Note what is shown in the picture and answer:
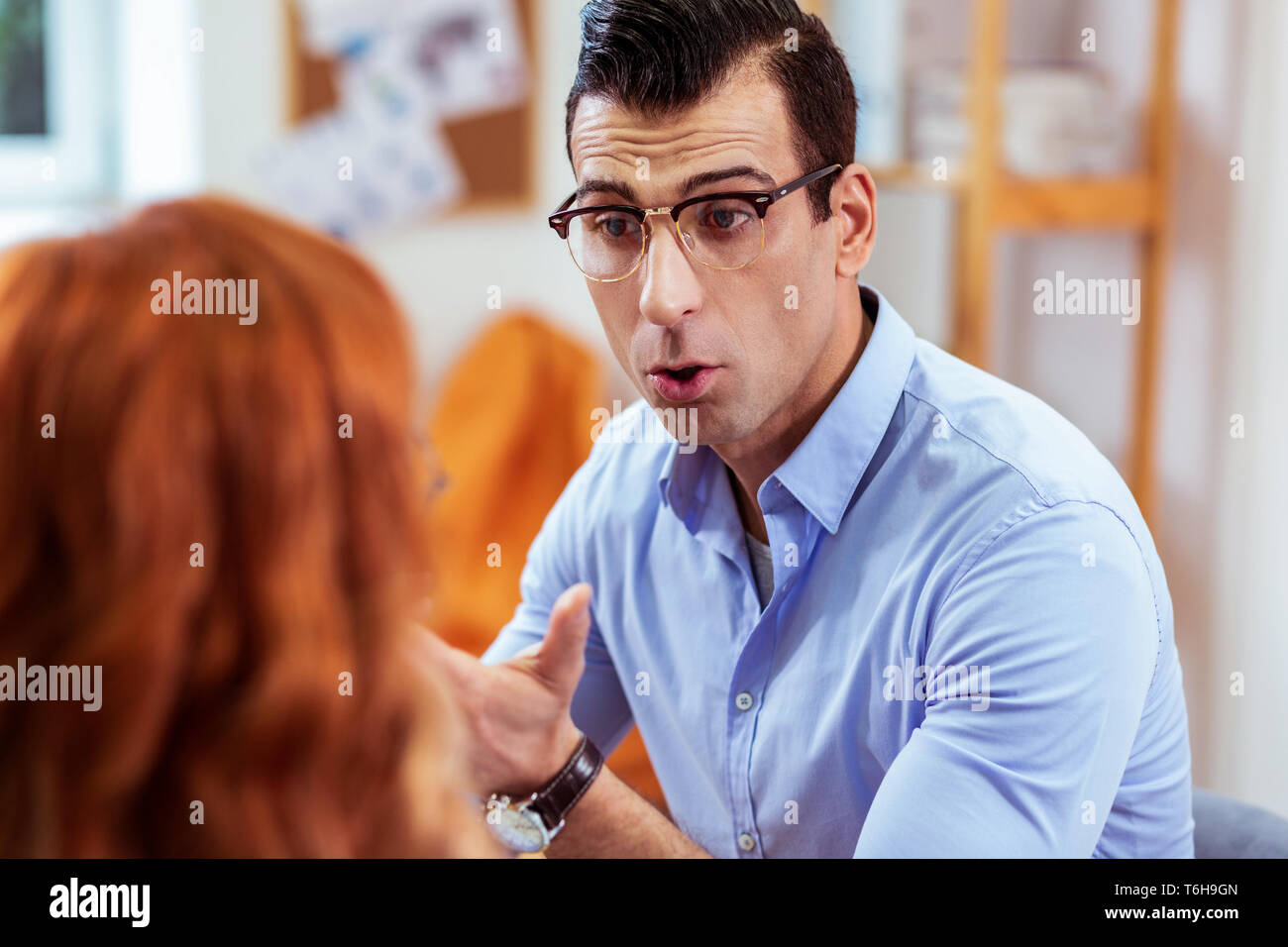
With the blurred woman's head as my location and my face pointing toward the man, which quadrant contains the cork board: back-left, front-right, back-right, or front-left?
front-left

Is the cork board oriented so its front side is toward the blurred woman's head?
yes

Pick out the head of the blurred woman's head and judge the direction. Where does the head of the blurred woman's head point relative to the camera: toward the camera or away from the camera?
away from the camera

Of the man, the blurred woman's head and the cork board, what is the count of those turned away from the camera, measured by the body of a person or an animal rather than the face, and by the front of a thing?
1

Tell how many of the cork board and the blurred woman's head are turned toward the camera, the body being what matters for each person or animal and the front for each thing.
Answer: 1

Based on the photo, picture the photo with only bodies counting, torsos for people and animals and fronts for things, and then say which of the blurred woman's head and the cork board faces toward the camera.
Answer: the cork board

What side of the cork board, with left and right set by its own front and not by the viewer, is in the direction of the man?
front

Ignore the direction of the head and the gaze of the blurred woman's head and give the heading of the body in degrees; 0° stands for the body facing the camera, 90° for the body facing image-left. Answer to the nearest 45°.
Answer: approximately 180°

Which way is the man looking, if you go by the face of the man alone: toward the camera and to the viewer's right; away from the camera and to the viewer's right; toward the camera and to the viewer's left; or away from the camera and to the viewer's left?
toward the camera and to the viewer's left

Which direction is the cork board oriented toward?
toward the camera

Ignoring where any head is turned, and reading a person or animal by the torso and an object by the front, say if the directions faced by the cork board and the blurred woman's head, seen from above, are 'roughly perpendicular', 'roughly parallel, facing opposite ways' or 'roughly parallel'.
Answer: roughly parallel, facing opposite ways

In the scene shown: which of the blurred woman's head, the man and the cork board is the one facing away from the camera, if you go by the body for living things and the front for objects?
the blurred woman's head
